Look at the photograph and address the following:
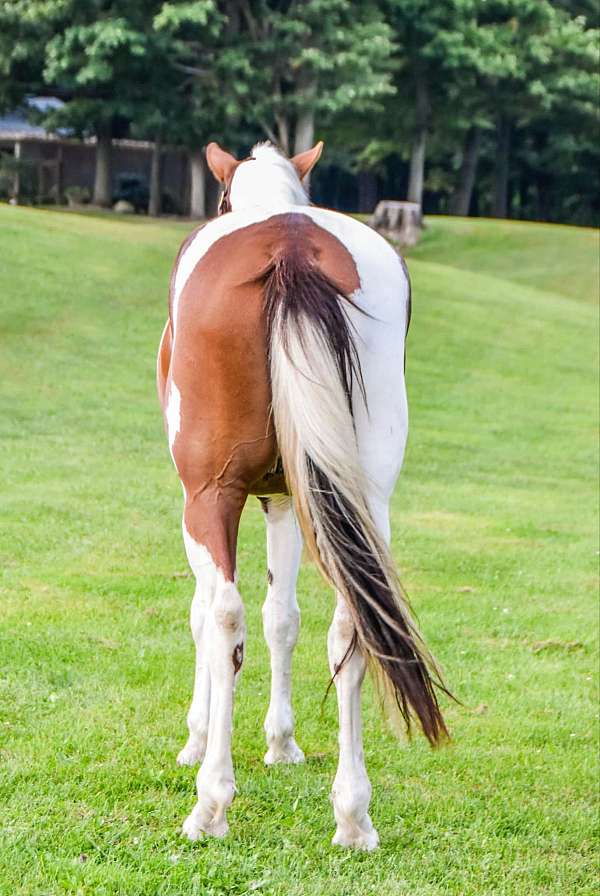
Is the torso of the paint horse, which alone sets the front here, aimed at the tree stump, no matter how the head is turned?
yes

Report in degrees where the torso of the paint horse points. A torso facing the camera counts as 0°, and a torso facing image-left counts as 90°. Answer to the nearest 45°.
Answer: approximately 180°
